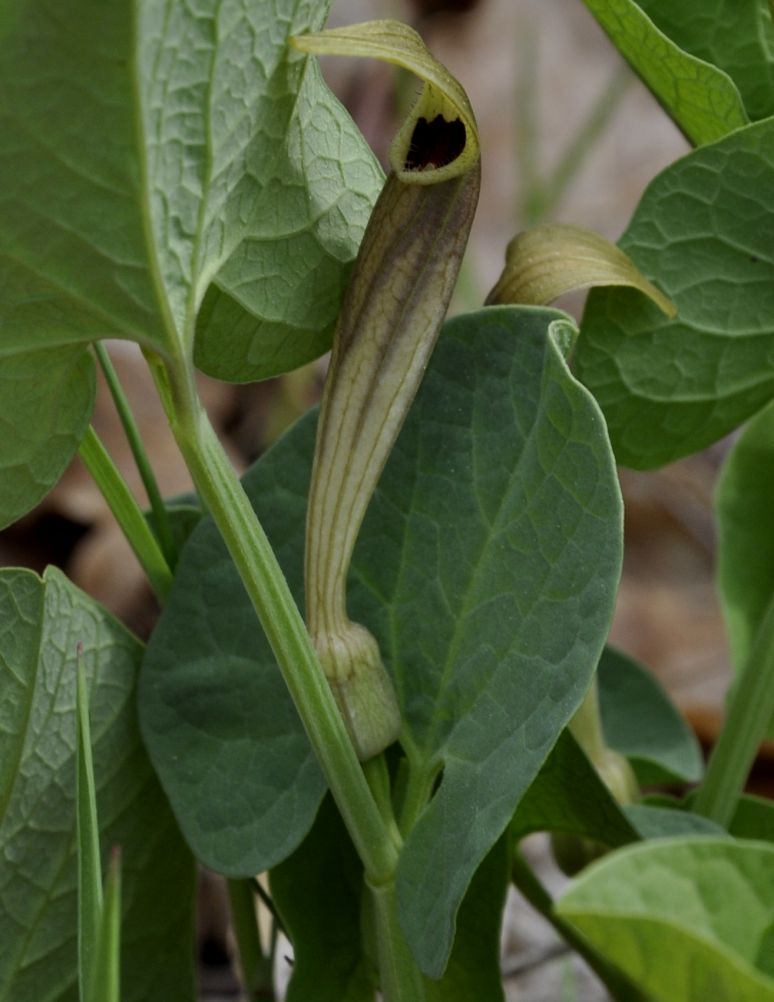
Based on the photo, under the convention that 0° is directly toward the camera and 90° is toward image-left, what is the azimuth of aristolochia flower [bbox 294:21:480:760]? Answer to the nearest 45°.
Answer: approximately 45°
